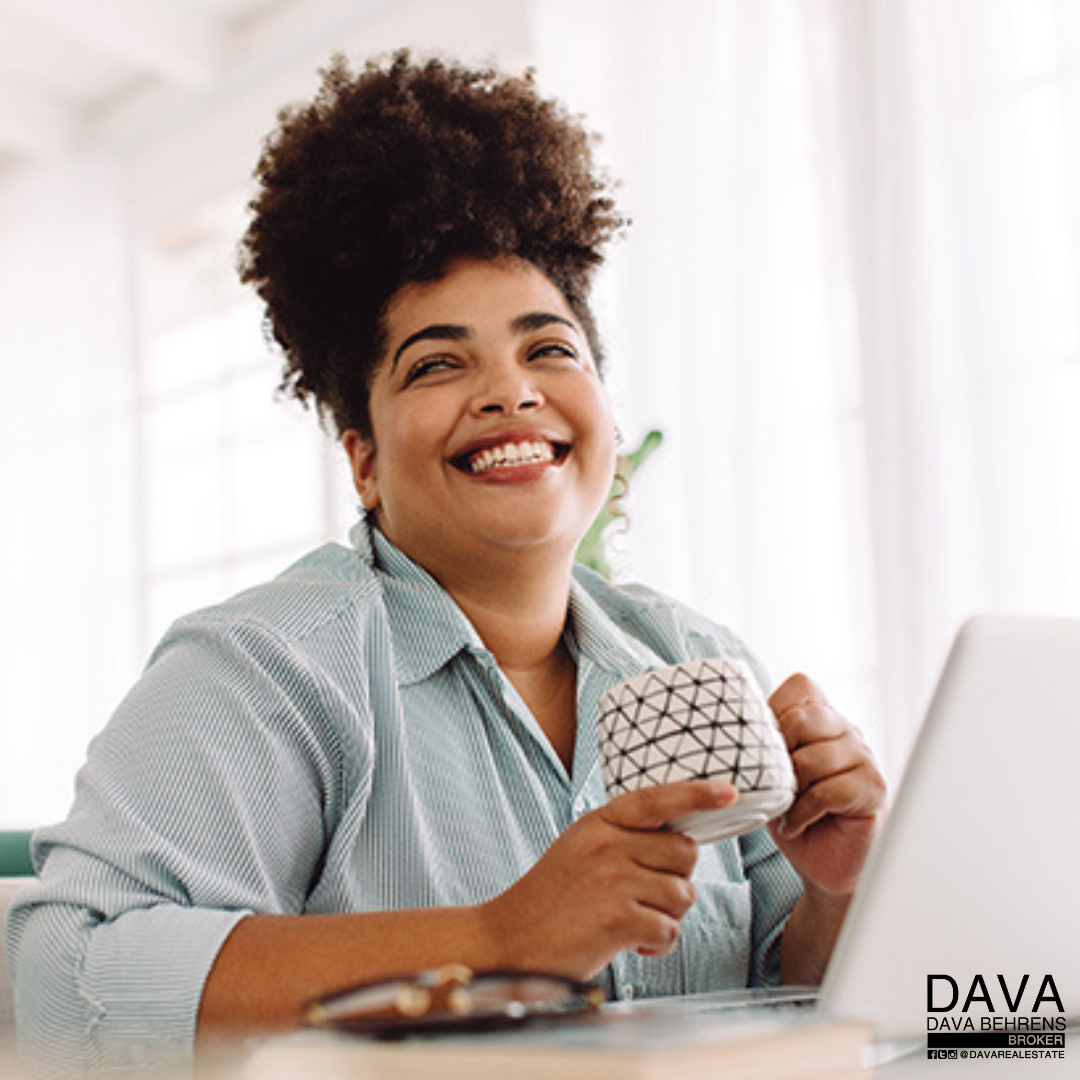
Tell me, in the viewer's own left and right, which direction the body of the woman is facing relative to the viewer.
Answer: facing the viewer and to the right of the viewer

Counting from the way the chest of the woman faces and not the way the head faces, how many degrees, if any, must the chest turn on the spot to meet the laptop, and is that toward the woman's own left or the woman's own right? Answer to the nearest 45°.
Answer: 0° — they already face it

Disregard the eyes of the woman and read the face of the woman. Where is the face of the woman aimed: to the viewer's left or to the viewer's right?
to the viewer's right
